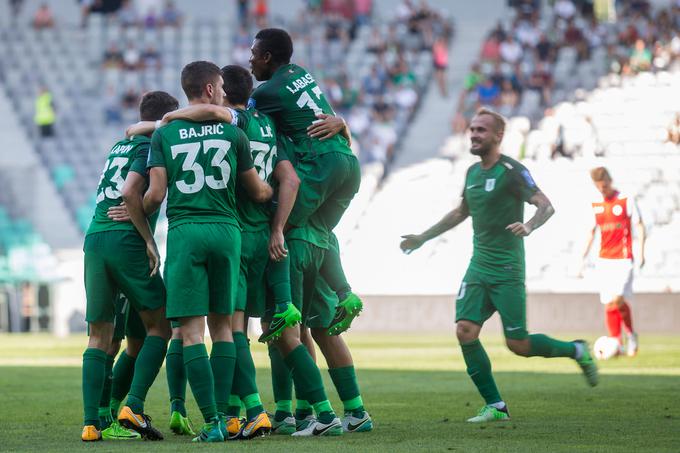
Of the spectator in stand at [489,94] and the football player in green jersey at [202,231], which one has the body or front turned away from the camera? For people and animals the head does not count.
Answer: the football player in green jersey

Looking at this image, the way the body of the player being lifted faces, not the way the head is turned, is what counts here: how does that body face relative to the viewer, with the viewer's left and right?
facing away from the viewer and to the left of the viewer

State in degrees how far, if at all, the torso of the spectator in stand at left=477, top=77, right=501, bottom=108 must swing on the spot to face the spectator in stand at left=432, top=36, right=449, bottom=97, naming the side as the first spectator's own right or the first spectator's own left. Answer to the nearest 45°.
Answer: approximately 135° to the first spectator's own right

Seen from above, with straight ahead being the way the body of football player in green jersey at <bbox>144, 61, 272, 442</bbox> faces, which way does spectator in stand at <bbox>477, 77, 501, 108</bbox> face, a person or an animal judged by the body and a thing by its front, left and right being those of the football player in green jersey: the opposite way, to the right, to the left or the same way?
the opposite way

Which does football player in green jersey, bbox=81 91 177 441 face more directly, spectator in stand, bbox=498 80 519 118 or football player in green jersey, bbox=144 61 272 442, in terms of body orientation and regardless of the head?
the spectator in stand

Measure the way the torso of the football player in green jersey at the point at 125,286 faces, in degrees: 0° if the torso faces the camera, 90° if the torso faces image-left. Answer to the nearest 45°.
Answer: approximately 225°

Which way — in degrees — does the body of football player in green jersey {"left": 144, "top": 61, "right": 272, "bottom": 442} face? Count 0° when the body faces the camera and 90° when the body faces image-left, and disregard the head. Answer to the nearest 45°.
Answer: approximately 180°

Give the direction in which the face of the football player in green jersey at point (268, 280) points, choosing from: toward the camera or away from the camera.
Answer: away from the camera

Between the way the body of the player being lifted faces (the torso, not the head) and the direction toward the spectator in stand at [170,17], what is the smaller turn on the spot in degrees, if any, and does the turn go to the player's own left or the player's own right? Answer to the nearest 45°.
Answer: approximately 45° to the player's own right

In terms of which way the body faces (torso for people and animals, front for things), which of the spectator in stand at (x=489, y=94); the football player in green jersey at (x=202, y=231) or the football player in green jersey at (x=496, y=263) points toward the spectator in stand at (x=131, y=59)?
the football player in green jersey at (x=202, y=231)

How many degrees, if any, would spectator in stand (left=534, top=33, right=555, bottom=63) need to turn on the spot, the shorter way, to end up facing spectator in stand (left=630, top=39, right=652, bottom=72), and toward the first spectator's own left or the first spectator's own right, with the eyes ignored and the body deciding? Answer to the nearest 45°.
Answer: approximately 90° to the first spectator's own left

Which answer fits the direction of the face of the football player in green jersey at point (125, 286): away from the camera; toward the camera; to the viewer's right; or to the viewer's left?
away from the camera

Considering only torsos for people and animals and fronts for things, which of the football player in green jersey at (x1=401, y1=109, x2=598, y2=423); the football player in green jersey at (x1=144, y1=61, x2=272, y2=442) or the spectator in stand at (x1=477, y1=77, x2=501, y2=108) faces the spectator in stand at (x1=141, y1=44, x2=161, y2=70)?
the football player in green jersey at (x1=144, y1=61, x2=272, y2=442)

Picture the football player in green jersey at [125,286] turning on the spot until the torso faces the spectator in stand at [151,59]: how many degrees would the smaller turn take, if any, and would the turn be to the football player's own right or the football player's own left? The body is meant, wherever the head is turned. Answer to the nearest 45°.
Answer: approximately 45° to the football player's own left
